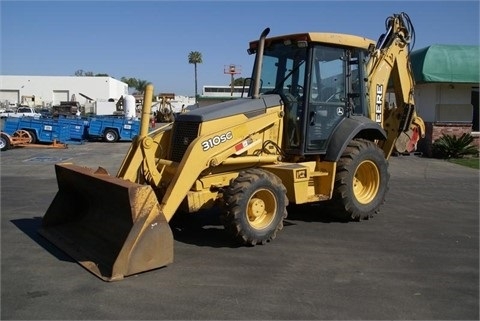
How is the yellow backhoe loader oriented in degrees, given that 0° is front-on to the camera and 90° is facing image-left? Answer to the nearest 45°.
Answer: approximately 45°
